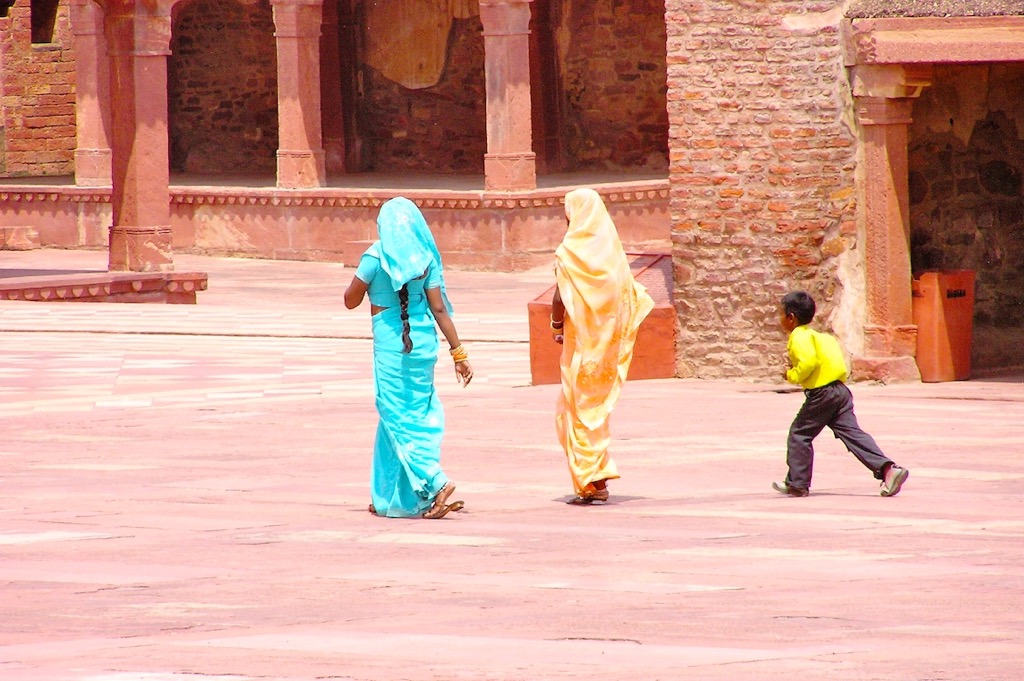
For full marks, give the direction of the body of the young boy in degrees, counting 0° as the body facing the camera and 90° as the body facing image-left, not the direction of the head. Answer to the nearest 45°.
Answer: approximately 90°

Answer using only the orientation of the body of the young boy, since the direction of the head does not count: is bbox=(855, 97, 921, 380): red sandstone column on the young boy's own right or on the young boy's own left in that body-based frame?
on the young boy's own right

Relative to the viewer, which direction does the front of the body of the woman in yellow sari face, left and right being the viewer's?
facing away from the viewer and to the left of the viewer

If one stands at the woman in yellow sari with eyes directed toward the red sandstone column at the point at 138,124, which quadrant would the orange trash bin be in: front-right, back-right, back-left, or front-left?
front-right

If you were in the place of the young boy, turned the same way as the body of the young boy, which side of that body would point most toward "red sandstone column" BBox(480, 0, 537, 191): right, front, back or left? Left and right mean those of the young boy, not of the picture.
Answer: right

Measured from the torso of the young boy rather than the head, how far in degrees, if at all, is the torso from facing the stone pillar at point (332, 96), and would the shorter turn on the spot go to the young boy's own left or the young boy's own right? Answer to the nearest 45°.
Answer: approximately 90° to the young boy's own right

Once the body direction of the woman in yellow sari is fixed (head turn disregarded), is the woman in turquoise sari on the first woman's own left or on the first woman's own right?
on the first woman's own left

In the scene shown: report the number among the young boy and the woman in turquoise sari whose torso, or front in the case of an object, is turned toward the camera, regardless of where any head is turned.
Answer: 0

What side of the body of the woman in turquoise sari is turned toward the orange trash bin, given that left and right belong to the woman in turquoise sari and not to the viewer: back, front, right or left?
right

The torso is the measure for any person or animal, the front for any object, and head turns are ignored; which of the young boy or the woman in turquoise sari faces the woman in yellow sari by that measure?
the young boy

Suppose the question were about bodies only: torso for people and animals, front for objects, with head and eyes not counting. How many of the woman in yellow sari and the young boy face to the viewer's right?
0

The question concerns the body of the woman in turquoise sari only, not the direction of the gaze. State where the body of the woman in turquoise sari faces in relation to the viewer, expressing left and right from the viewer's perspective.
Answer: facing away from the viewer and to the left of the viewer

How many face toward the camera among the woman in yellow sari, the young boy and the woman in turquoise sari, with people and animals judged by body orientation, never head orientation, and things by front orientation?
0
